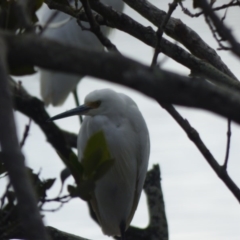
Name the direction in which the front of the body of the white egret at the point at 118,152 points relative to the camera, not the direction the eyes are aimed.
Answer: to the viewer's left

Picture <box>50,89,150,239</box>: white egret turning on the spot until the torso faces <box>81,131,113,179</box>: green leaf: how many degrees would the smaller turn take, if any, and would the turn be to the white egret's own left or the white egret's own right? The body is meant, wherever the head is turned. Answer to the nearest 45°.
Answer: approximately 90° to the white egret's own left

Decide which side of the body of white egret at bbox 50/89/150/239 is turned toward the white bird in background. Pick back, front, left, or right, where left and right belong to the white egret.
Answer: right

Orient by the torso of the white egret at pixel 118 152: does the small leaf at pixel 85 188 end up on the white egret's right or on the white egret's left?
on the white egret's left

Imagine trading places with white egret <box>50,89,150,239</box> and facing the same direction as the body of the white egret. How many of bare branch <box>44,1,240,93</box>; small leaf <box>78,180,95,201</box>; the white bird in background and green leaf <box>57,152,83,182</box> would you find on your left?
2

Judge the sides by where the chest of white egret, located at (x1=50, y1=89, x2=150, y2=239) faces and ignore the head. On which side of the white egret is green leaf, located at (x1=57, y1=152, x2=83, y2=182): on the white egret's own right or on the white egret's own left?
on the white egret's own left
